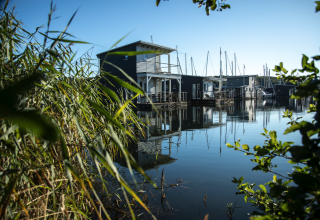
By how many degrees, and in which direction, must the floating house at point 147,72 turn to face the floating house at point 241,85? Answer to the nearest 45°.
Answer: approximately 90° to its left

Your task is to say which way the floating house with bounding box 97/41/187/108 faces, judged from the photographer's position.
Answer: facing the viewer and to the right of the viewer
